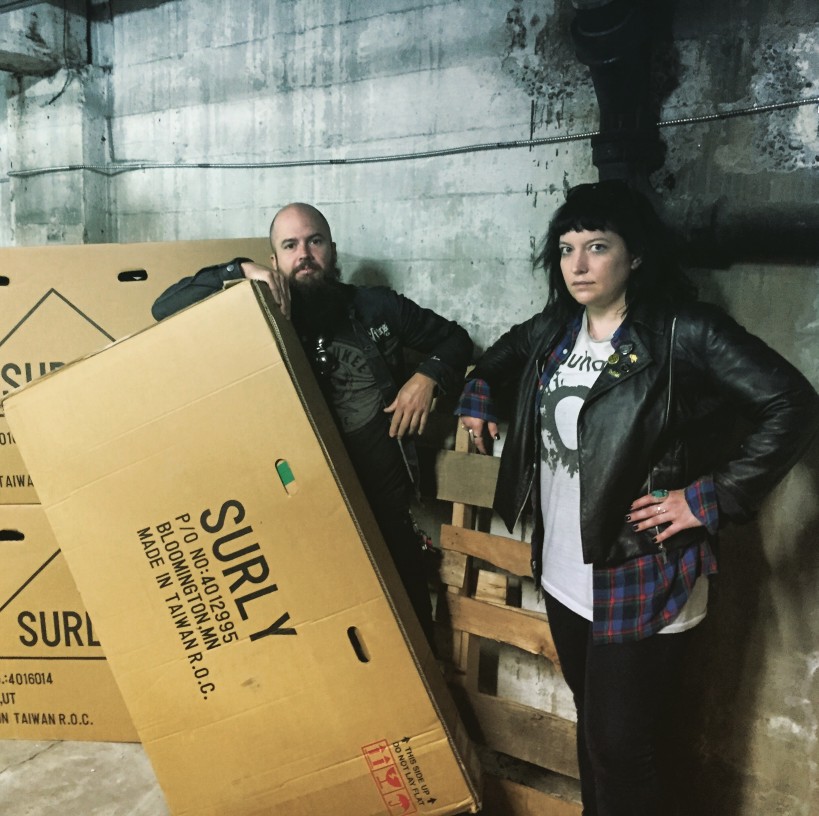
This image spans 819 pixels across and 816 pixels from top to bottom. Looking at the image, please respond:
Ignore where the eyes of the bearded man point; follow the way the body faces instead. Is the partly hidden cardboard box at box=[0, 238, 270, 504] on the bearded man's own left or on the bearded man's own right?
on the bearded man's own right

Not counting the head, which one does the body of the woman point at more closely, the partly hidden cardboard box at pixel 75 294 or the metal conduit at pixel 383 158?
the partly hidden cardboard box

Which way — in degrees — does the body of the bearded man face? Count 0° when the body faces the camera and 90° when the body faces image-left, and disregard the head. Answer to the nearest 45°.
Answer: approximately 0°
